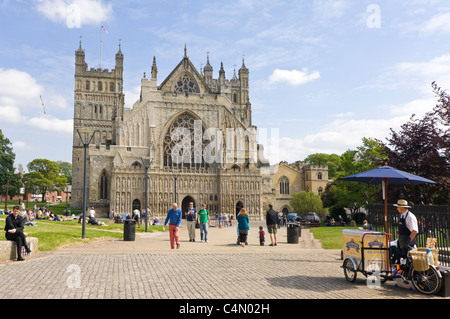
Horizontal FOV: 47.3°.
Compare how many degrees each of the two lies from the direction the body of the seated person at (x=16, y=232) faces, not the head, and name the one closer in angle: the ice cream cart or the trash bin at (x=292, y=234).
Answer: the ice cream cart

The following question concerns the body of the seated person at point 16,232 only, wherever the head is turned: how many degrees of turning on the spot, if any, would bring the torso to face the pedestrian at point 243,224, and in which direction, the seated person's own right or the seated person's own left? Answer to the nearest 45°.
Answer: approximately 45° to the seated person's own left

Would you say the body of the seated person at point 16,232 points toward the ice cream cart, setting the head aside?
yes

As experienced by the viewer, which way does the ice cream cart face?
facing away from the viewer and to the left of the viewer

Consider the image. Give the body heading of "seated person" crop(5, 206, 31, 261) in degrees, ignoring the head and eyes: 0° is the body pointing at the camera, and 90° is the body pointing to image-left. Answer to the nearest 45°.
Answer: approximately 315°

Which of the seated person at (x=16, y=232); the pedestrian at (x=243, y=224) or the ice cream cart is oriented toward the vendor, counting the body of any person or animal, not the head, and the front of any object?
the seated person at (x=16, y=232)

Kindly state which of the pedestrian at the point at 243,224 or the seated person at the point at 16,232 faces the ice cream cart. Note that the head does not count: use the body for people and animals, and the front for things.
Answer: the seated person at the point at 16,232
